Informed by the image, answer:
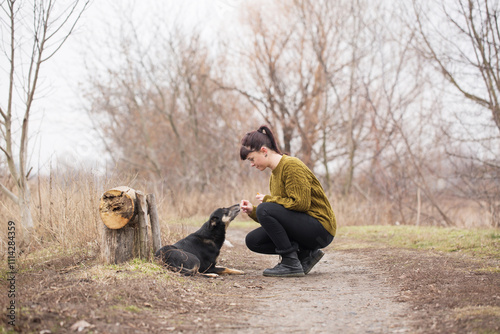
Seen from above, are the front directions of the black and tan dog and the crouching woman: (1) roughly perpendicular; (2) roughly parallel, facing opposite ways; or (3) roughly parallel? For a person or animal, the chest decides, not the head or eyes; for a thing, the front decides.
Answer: roughly parallel, facing opposite ways

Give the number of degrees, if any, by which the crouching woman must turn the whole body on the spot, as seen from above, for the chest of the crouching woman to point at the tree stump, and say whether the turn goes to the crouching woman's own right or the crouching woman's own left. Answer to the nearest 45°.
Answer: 0° — they already face it

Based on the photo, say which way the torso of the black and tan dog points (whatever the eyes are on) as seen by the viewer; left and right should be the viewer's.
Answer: facing to the right of the viewer

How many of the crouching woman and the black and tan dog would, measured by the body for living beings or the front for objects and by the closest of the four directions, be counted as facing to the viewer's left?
1

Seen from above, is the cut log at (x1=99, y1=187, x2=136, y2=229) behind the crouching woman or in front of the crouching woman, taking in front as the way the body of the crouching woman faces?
in front

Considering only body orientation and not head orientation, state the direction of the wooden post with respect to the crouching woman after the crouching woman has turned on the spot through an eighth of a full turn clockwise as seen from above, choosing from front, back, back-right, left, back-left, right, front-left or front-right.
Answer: front-left

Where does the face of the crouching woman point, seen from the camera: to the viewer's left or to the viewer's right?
to the viewer's left

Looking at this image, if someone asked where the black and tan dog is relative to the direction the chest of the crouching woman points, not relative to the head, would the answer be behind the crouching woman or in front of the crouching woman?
in front

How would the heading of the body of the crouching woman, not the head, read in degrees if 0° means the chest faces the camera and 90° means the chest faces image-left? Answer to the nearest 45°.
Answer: approximately 90°
